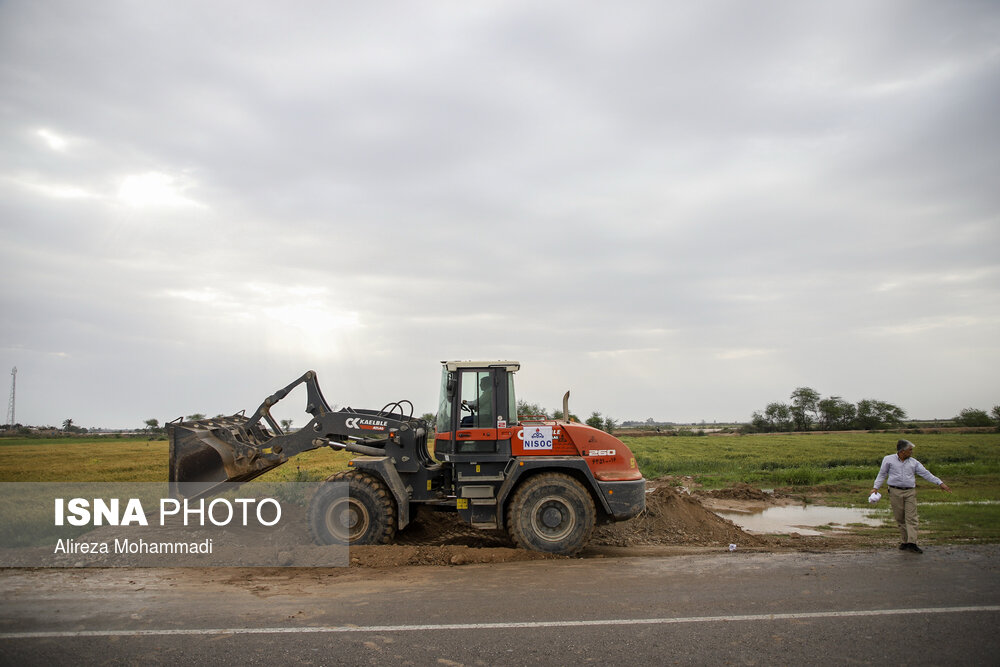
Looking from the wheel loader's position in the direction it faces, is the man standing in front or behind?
behind

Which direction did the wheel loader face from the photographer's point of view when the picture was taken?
facing to the left of the viewer

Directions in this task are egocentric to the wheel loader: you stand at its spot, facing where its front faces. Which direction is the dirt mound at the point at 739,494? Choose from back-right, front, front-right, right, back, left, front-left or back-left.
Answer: back-right

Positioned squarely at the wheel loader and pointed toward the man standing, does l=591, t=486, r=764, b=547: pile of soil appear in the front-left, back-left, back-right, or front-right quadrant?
front-left

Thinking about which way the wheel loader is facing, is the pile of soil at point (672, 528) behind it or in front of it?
behind
